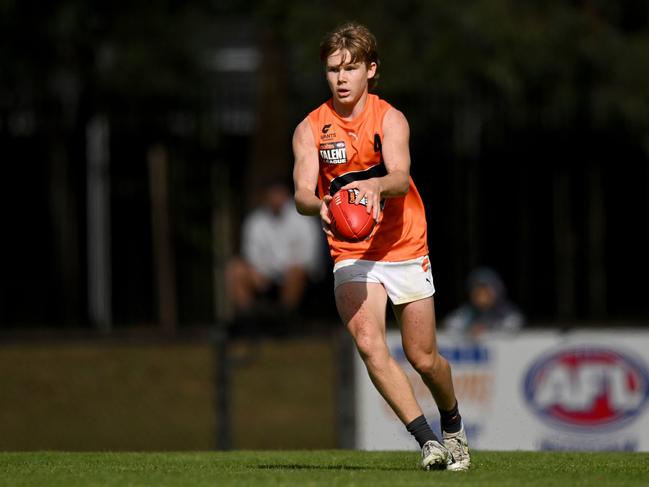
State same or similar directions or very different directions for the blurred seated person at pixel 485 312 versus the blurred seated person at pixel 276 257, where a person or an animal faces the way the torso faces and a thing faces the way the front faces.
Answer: same or similar directions

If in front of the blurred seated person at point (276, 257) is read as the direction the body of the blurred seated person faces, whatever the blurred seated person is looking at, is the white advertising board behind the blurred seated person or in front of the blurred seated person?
in front

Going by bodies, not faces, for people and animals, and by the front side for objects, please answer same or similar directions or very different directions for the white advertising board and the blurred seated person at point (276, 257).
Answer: same or similar directions

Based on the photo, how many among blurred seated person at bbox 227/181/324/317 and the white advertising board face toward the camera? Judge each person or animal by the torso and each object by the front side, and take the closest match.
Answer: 2

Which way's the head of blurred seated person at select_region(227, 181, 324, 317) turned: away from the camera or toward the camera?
toward the camera

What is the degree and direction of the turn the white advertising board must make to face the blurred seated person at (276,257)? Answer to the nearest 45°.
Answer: approximately 135° to its right

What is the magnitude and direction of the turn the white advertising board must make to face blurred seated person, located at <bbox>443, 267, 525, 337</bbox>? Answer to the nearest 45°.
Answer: approximately 180°

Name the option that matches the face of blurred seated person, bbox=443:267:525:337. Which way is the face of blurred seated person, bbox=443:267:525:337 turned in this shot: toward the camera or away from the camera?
toward the camera

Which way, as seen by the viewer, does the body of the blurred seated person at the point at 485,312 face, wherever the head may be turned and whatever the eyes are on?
toward the camera

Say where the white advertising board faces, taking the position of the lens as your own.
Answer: facing the viewer

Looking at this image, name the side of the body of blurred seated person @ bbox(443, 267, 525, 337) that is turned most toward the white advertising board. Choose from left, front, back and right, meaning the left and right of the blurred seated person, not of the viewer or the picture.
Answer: front

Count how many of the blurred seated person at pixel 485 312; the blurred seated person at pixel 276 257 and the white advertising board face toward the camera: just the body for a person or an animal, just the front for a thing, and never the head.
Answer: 3

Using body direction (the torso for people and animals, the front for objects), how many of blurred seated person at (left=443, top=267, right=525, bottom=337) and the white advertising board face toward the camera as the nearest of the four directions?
2
